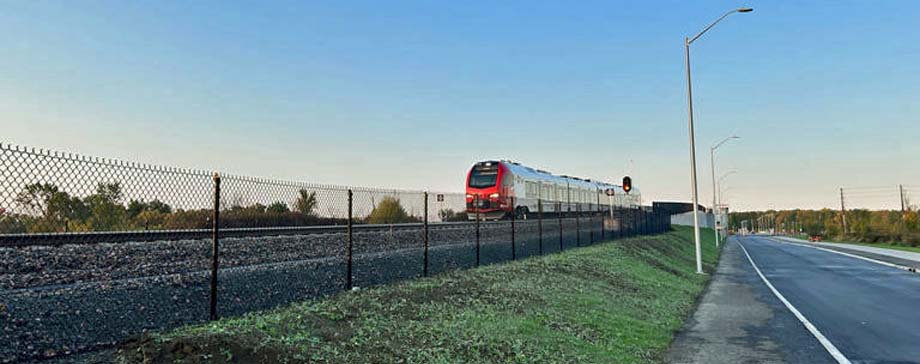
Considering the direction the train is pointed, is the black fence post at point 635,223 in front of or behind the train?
behind

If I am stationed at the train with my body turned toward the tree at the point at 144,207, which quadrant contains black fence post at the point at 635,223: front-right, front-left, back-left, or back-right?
back-left

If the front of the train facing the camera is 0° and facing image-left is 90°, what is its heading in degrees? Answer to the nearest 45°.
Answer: approximately 45°

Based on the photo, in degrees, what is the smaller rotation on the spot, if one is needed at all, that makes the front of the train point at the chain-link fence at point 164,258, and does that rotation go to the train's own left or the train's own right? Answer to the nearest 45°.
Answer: approximately 45° to the train's own left
